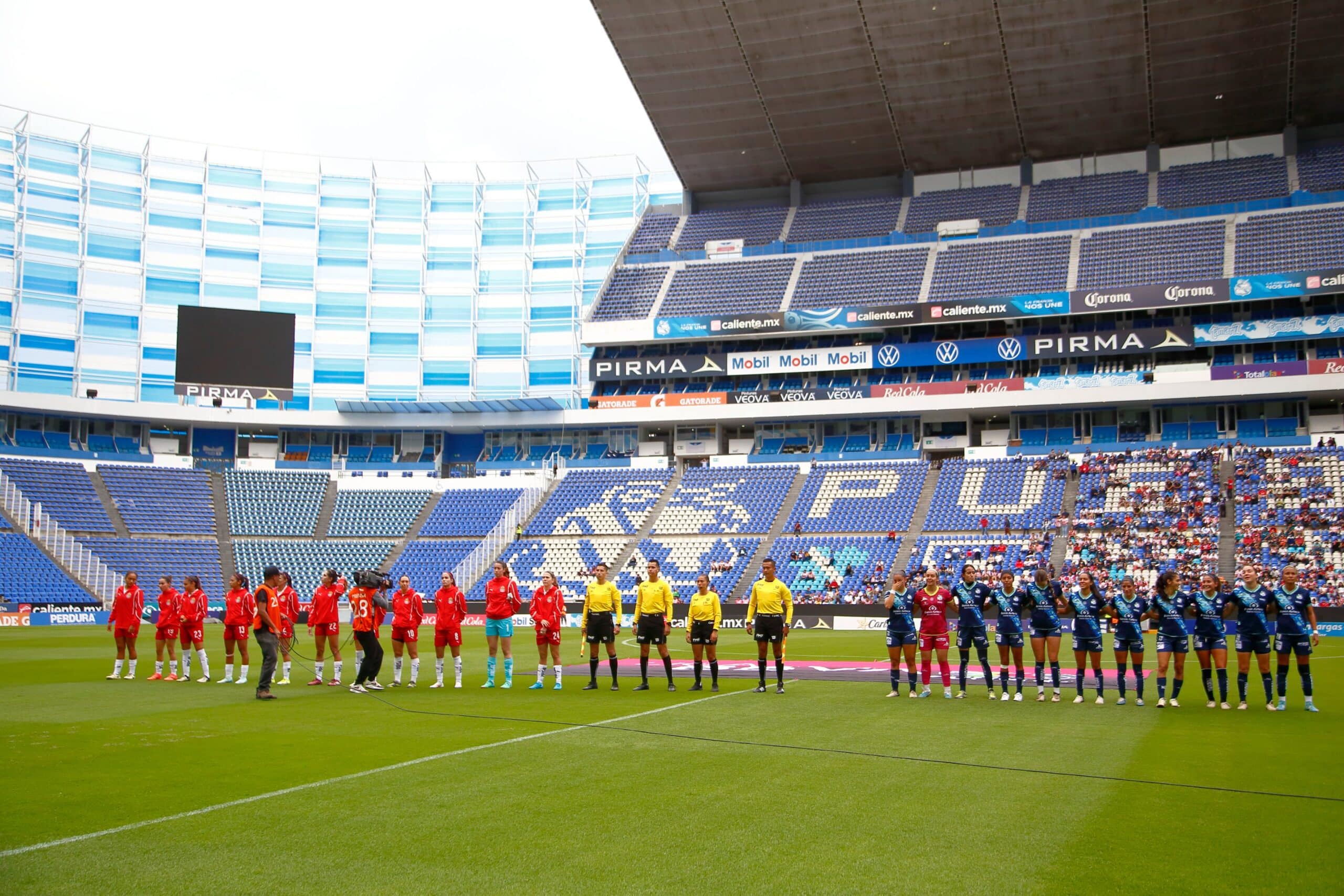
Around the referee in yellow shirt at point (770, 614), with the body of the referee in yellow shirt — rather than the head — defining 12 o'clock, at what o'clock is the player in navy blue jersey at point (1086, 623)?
The player in navy blue jersey is roughly at 9 o'clock from the referee in yellow shirt.

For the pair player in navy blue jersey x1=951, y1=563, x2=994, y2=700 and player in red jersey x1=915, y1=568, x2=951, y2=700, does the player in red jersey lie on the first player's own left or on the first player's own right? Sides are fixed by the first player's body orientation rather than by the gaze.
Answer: on the first player's own right

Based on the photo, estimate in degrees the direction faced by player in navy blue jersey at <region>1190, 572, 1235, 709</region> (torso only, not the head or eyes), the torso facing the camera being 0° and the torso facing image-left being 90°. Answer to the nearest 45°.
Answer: approximately 0°

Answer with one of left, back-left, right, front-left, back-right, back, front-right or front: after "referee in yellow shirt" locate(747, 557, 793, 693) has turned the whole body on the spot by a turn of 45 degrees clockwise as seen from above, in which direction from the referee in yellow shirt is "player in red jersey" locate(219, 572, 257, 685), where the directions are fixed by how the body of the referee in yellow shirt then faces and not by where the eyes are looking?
front-right

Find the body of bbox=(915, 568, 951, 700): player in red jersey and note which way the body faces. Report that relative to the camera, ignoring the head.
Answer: toward the camera

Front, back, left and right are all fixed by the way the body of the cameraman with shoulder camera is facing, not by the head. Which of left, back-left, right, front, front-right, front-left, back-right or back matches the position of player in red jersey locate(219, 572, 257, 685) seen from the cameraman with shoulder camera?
left

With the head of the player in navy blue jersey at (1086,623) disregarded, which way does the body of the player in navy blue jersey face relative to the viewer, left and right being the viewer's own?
facing the viewer

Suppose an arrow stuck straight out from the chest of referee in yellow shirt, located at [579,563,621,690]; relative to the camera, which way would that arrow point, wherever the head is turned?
toward the camera

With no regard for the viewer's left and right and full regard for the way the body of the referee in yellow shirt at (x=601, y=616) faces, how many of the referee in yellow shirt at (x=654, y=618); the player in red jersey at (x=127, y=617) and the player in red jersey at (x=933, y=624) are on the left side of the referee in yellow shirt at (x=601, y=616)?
2

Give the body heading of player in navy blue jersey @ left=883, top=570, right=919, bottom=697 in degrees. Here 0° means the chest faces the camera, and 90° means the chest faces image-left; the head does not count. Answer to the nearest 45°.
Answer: approximately 0°
